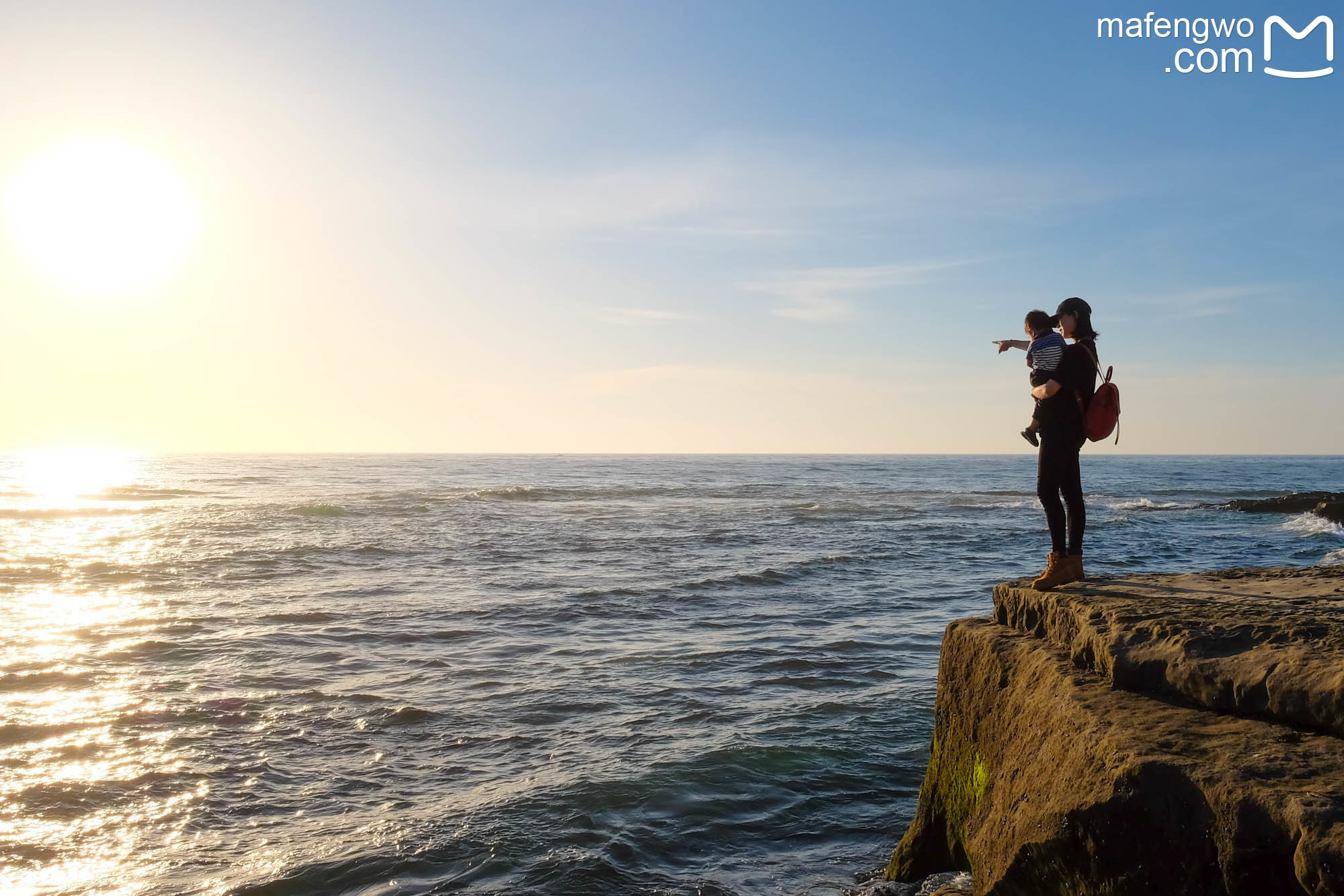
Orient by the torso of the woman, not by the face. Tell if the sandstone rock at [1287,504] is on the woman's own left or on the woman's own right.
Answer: on the woman's own right

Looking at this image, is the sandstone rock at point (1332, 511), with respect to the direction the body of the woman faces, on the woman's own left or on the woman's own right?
on the woman's own right

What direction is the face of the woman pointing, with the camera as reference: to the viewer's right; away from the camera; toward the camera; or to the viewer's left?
to the viewer's left

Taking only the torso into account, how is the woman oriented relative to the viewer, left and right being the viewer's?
facing to the left of the viewer
